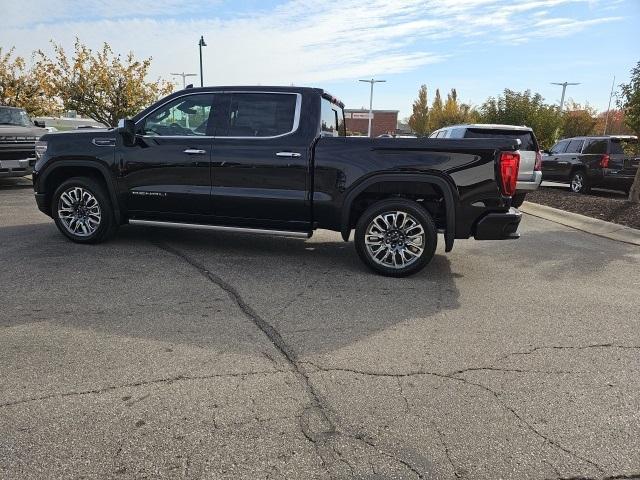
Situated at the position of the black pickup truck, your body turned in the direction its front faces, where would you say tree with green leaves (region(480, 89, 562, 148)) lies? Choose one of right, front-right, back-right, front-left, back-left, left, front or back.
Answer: back-right

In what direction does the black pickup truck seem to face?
to the viewer's left

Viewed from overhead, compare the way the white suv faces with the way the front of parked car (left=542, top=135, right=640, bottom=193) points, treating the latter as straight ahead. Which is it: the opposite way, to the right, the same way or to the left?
the same way

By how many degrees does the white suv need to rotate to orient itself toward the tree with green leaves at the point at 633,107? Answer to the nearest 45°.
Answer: approximately 90° to its right

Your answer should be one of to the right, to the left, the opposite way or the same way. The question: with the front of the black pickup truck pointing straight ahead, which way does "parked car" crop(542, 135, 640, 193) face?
to the right

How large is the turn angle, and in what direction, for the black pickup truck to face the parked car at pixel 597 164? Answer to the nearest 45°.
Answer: approximately 135° to its right

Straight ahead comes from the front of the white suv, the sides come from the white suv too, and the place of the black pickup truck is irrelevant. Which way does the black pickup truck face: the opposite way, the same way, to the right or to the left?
to the left

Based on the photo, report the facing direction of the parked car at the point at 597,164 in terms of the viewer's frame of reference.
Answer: facing away from the viewer and to the left of the viewer

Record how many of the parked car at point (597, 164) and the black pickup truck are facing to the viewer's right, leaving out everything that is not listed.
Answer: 0

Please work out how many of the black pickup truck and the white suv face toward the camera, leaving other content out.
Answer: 0

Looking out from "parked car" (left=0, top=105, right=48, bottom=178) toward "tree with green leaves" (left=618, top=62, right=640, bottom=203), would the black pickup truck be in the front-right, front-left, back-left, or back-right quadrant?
front-right

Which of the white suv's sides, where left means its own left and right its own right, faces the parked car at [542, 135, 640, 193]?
right

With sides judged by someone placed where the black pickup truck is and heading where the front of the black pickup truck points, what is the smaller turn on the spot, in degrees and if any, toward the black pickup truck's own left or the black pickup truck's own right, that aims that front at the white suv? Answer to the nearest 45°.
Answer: approximately 135° to the black pickup truck's own right

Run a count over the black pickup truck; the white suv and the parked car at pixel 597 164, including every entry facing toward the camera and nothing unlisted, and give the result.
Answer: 0

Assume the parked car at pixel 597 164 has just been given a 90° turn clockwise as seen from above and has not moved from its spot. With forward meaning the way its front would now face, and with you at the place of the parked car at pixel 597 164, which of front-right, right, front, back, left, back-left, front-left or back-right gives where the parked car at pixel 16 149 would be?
back
